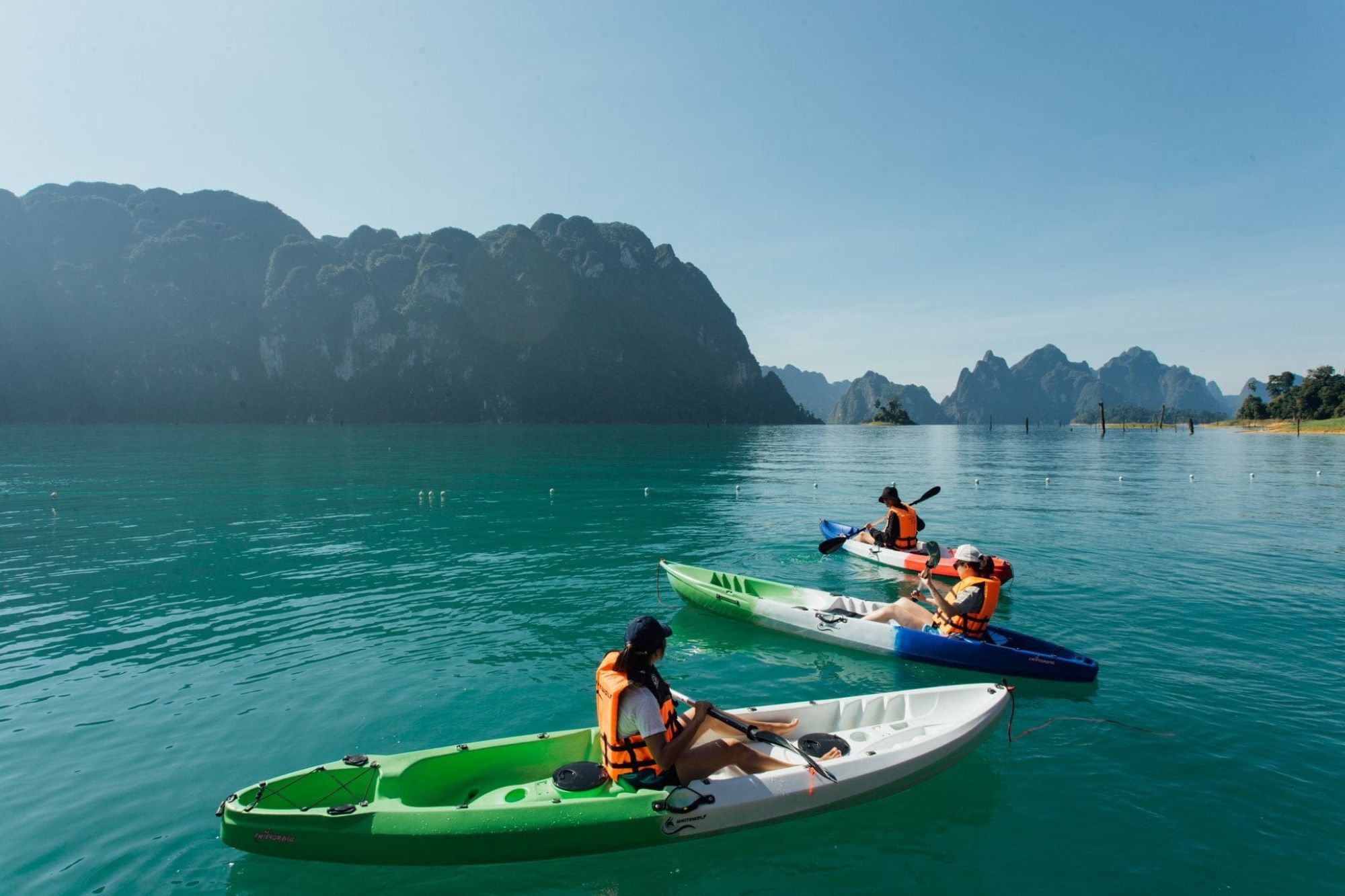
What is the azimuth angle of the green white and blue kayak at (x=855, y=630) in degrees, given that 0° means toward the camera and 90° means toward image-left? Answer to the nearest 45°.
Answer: approximately 135°

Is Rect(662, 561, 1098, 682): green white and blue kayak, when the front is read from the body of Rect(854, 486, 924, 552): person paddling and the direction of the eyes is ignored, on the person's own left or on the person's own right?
on the person's own left

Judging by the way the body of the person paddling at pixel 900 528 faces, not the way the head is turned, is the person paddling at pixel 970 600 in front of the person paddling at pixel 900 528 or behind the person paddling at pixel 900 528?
behind

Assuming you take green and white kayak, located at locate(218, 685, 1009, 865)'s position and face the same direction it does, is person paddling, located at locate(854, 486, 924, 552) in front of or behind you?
in front

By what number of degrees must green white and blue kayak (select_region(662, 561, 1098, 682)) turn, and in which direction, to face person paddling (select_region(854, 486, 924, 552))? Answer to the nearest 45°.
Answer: approximately 45° to its right

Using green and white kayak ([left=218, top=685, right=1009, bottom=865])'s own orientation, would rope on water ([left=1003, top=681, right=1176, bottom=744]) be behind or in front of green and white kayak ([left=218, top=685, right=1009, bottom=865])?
in front

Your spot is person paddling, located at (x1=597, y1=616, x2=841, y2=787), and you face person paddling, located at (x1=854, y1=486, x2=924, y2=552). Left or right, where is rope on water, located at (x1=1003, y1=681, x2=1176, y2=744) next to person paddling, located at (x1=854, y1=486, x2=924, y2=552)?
right

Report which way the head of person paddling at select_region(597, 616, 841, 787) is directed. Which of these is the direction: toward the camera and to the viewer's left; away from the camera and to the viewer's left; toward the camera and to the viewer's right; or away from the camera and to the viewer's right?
away from the camera and to the viewer's right

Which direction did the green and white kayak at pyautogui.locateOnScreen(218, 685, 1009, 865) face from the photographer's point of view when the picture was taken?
facing away from the viewer and to the right of the viewer

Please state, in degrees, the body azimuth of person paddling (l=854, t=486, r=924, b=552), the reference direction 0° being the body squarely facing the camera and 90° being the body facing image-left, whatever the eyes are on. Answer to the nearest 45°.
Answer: approximately 135°

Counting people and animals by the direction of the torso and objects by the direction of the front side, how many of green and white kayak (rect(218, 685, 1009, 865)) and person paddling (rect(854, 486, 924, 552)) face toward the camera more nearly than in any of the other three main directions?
0

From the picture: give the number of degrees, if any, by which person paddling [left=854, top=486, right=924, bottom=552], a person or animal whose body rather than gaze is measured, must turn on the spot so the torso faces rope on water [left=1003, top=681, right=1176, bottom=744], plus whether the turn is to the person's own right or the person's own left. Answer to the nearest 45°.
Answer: approximately 135° to the person's own left
